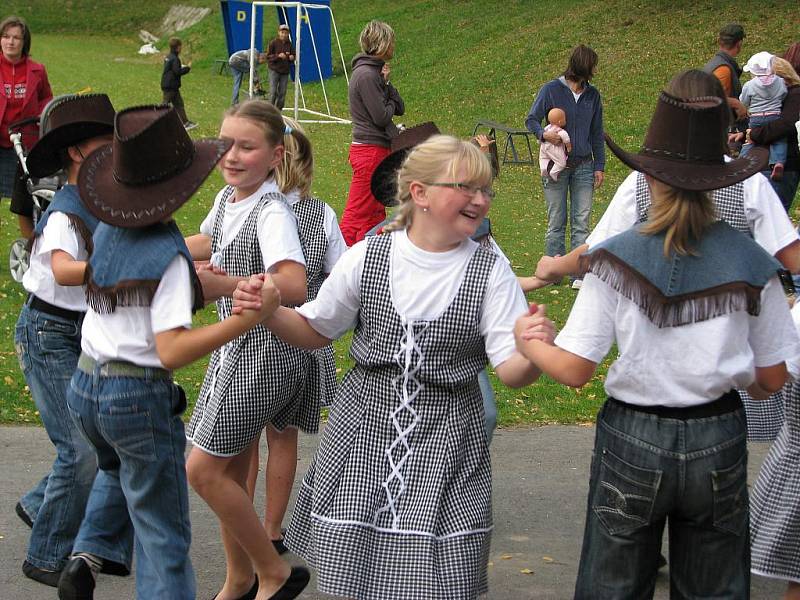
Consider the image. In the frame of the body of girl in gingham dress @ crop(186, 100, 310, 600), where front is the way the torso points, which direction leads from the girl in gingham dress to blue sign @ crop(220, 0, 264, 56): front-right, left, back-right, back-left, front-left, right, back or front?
back-right

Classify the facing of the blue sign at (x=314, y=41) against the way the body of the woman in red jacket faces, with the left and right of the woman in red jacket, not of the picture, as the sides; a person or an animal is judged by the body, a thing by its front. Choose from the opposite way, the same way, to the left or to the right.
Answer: the same way

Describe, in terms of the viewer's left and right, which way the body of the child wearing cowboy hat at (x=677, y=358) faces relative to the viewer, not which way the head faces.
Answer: facing away from the viewer

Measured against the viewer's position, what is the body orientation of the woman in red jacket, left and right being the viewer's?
facing the viewer

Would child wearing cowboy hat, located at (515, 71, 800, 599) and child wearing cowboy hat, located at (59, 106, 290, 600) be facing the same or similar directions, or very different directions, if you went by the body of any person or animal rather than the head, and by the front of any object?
same or similar directions

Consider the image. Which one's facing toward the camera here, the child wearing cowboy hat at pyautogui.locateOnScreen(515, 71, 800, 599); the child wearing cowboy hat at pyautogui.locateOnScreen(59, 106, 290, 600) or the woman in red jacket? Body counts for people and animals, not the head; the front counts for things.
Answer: the woman in red jacket

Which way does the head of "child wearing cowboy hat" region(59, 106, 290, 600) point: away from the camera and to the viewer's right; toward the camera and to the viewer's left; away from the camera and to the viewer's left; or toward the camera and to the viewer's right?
away from the camera and to the viewer's right

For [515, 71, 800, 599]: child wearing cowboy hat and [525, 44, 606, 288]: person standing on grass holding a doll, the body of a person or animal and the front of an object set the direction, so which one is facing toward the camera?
the person standing on grass holding a doll

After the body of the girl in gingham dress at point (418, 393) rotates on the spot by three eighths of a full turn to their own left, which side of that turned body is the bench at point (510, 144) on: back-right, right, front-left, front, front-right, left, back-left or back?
front-left

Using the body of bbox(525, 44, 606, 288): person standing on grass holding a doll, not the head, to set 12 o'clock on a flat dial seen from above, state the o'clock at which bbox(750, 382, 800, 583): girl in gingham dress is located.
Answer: The girl in gingham dress is roughly at 12 o'clock from the person standing on grass holding a doll.

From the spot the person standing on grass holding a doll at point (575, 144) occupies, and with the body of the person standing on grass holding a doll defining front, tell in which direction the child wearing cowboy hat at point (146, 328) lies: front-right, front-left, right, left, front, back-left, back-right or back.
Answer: front

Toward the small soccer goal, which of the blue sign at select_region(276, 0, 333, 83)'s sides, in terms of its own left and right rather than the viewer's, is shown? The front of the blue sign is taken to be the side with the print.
front

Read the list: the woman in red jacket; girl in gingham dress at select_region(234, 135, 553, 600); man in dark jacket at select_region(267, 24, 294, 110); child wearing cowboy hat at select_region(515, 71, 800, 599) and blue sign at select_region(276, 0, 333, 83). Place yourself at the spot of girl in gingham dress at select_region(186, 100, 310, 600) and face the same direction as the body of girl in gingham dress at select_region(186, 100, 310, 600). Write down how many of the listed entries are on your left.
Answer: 2

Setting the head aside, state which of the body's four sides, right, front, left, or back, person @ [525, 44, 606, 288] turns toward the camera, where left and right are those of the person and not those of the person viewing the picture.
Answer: front

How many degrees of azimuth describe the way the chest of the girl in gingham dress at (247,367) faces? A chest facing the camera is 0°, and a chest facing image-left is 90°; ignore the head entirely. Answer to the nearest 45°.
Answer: approximately 45°

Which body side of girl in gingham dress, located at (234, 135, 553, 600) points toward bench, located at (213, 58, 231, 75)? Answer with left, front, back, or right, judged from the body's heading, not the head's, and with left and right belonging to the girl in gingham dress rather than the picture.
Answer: back

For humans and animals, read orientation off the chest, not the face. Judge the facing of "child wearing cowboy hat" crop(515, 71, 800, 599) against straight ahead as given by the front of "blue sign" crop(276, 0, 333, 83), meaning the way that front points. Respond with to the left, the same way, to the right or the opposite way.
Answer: the opposite way

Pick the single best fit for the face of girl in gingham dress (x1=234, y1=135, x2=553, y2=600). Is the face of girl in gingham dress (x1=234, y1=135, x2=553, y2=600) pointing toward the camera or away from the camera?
toward the camera

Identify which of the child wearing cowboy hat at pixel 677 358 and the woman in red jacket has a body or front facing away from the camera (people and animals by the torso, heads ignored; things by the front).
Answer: the child wearing cowboy hat

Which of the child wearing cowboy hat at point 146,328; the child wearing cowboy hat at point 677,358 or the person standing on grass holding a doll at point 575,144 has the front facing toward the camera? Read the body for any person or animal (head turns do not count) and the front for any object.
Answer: the person standing on grass holding a doll
